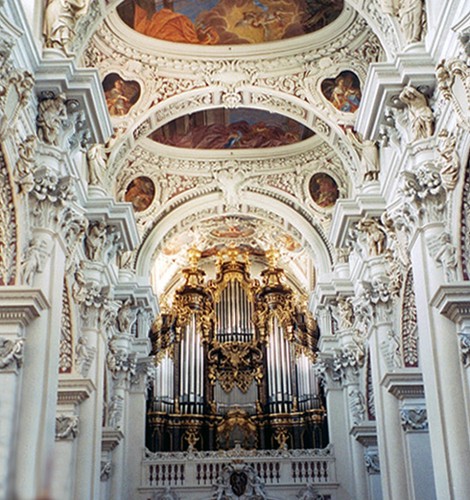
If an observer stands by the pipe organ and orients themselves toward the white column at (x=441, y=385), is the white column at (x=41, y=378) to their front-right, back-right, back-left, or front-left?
front-right

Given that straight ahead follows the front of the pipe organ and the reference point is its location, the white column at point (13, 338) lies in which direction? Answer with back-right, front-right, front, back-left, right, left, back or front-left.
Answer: front

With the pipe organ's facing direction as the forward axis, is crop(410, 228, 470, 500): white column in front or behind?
in front

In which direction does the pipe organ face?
toward the camera

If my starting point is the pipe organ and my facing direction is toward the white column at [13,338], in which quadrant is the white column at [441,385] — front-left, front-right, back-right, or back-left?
front-left

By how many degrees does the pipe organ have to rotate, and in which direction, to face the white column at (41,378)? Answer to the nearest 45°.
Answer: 0° — it already faces it
